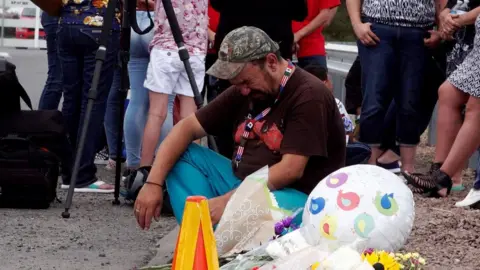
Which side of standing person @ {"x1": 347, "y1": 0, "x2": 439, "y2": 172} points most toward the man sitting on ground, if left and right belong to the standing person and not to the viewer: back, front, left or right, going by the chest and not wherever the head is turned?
front

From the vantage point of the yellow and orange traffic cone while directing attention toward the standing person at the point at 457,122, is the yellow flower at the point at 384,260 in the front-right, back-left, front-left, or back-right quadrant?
front-right

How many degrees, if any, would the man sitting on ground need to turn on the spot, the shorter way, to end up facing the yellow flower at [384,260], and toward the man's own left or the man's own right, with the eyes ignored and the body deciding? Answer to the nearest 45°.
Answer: approximately 90° to the man's own left

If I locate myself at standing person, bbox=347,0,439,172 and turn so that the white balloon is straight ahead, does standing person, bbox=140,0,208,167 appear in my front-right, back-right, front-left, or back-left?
front-right

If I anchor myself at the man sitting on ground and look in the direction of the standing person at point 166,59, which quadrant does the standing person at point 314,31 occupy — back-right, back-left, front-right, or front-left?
front-right

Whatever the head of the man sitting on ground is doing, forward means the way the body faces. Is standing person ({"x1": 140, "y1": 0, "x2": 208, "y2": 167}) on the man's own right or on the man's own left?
on the man's own right

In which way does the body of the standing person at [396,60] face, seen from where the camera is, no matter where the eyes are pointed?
toward the camera

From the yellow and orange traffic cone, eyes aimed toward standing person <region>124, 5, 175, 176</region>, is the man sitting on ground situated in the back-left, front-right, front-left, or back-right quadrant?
front-right

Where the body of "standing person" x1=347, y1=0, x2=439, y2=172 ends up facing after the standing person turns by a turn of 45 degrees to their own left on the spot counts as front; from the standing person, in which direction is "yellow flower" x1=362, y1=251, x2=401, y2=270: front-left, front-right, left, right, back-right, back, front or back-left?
front-right
